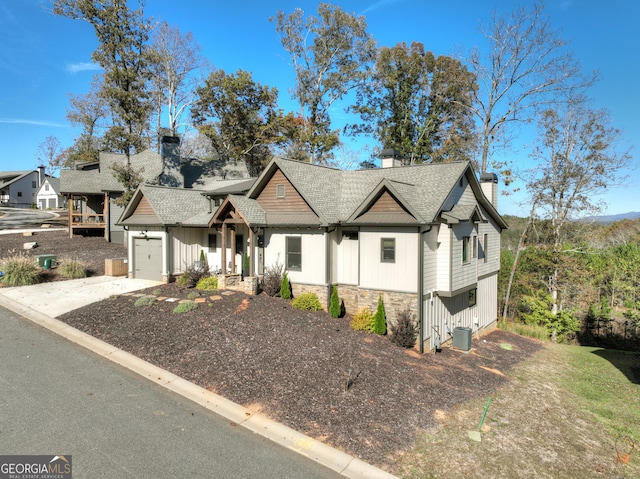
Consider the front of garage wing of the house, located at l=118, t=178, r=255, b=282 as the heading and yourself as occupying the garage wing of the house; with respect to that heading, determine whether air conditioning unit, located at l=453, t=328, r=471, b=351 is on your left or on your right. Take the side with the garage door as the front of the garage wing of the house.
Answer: on your left

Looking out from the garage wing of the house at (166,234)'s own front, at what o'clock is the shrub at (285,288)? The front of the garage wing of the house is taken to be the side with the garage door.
The shrub is roughly at 9 o'clock from the garage wing of the house.

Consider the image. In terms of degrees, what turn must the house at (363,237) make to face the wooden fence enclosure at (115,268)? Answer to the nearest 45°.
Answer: approximately 45° to its right

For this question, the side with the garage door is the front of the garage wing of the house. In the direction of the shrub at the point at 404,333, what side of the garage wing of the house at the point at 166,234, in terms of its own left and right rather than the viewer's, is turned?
left

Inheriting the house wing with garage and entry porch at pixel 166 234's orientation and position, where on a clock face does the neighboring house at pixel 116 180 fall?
the neighboring house at pixel 116 180 is roughly at 4 o'clock from the house wing with garage and entry porch at pixel 166 234.

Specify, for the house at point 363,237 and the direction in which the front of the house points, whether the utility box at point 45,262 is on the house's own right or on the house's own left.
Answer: on the house's own right
